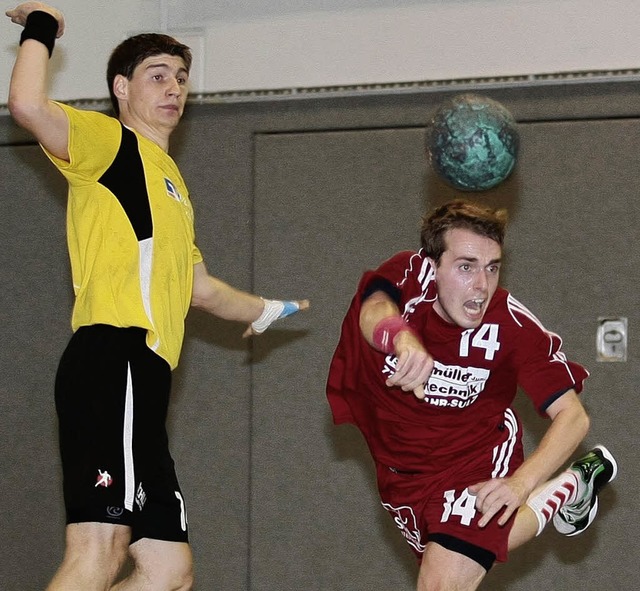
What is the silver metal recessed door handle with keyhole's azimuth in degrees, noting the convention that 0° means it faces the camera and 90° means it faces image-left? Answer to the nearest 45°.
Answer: approximately 0°

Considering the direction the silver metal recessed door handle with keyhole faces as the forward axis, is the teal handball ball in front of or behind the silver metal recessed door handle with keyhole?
in front
